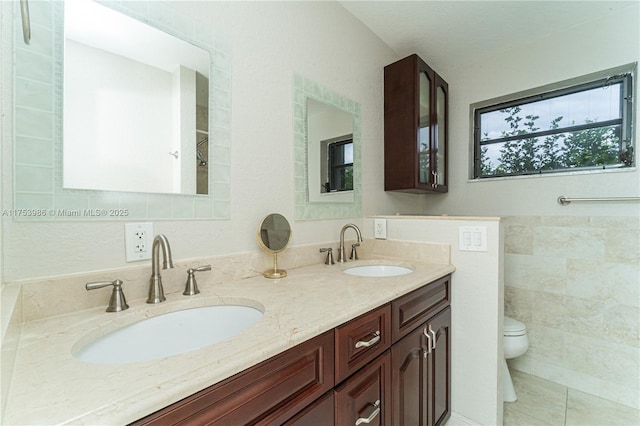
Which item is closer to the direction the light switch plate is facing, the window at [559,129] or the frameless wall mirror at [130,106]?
the frameless wall mirror

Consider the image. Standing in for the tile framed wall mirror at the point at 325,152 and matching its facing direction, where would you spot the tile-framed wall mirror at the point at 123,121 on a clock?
the tile-framed wall mirror at the point at 123,121 is roughly at 3 o'clock from the tile framed wall mirror at the point at 325,152.

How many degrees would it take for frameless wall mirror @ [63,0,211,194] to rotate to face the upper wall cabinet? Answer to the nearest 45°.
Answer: approximately 45° to its left

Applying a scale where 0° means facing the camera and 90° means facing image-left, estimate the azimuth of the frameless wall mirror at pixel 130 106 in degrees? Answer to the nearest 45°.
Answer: approximately 315°

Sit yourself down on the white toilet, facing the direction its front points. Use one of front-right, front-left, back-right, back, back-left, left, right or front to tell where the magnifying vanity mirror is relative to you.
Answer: back-right

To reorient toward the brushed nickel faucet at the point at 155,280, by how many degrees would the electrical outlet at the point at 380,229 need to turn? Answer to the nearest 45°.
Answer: approximately 90° to its right

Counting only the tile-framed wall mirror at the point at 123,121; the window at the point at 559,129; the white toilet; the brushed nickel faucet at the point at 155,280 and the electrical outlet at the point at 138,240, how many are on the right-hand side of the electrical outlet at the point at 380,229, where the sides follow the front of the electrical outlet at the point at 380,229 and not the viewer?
3

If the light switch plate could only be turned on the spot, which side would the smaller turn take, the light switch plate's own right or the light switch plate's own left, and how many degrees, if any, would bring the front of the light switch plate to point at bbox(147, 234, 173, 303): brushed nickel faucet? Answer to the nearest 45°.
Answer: approximately 45° to the light switch plate's own right
